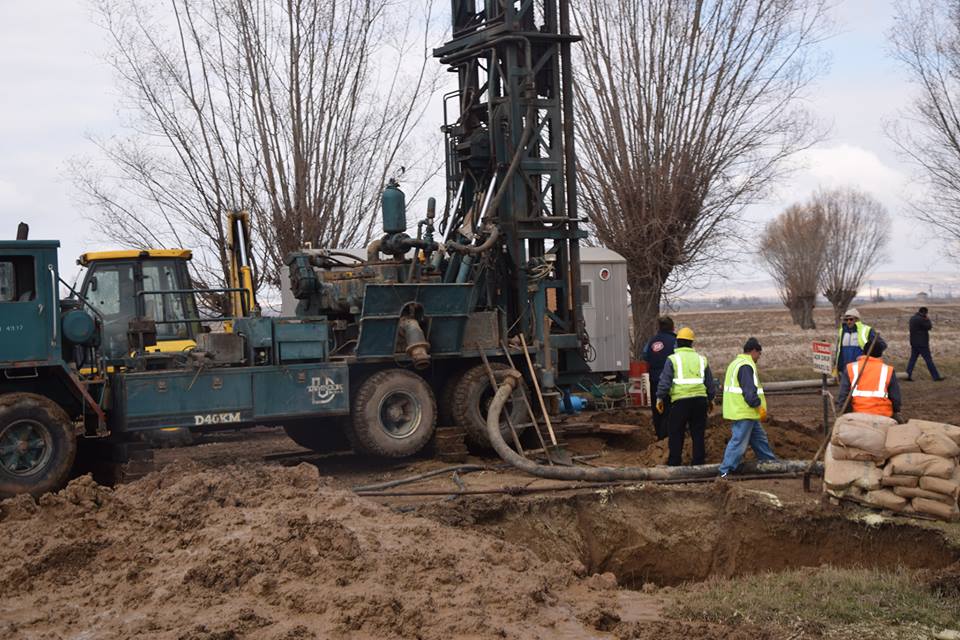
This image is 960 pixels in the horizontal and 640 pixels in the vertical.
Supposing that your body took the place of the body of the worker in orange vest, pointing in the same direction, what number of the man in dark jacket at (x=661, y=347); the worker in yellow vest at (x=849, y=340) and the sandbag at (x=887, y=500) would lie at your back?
1

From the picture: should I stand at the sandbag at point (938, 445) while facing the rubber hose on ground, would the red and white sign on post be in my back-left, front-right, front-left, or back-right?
front-right

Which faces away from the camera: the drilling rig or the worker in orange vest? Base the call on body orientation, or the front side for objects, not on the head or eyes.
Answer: the worker in orange vest

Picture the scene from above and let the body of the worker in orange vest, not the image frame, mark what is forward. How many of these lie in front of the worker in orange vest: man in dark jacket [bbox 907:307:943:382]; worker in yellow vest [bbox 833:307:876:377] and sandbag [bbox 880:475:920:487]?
2

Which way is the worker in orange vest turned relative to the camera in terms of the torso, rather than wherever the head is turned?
away from the camera

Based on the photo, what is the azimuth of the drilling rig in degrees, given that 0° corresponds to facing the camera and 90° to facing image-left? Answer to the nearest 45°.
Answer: approximately 90°

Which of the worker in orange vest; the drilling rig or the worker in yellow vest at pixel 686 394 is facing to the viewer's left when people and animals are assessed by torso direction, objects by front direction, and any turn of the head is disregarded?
the drilling rig

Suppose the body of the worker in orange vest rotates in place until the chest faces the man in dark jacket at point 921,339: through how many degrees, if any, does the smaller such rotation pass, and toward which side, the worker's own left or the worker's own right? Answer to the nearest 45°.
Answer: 0° — they already face them

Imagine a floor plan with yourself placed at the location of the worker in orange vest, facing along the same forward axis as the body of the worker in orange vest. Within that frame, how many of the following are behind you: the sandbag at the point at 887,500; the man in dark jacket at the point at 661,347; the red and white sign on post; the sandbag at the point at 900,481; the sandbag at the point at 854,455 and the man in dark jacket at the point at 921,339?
3

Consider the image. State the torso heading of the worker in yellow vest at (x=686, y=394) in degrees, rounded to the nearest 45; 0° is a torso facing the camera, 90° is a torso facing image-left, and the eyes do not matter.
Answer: approximately 180°

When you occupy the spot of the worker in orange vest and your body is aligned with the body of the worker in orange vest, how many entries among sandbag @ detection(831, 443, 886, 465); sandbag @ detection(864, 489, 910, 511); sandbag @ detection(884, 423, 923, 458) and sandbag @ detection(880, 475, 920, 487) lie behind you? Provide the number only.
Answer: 4

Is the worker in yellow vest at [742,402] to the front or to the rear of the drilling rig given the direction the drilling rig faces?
to the rear

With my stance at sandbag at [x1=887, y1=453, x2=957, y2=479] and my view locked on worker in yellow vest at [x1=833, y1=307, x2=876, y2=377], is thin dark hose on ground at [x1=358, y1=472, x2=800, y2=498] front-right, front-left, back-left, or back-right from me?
front-left
